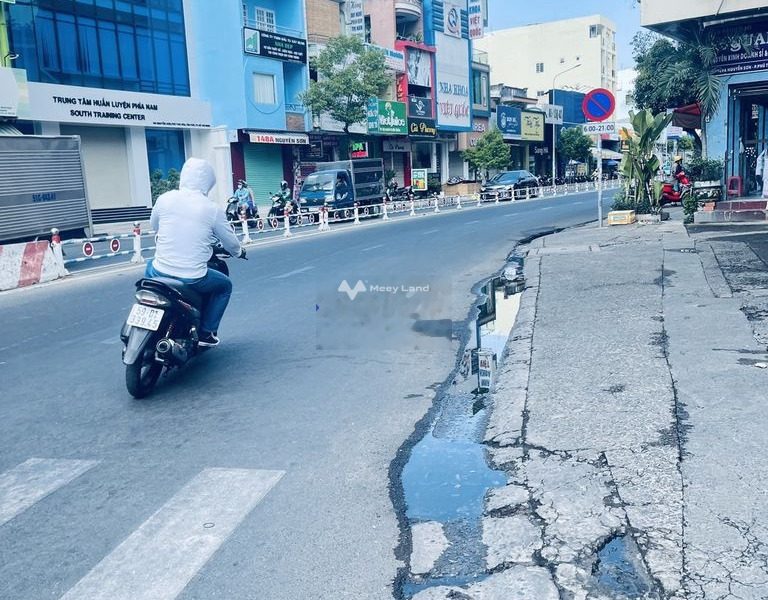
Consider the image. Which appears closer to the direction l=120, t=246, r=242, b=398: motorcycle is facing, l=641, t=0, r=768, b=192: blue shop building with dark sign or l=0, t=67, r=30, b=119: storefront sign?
the blue shop building with dark sign

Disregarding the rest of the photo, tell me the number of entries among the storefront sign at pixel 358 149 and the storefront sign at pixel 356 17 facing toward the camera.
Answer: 2

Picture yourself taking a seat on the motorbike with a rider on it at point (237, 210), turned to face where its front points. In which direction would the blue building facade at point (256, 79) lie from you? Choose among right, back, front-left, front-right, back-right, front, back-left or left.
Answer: back-right

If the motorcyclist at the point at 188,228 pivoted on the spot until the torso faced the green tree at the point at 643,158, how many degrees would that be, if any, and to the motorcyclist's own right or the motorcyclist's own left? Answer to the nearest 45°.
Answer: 0° — they already face it

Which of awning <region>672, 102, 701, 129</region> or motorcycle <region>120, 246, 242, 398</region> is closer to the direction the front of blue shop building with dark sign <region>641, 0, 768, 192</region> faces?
the motorcycle

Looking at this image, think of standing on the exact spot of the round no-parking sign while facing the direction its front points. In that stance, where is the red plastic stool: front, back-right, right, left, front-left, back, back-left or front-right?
back-left

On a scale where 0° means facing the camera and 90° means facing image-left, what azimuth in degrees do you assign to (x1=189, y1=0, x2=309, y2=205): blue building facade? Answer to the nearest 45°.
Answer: approximately 315°

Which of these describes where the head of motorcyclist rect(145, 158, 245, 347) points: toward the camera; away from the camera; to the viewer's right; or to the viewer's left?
away from the camera

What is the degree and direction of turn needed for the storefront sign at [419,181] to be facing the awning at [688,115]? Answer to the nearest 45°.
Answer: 0° — it already faces it
